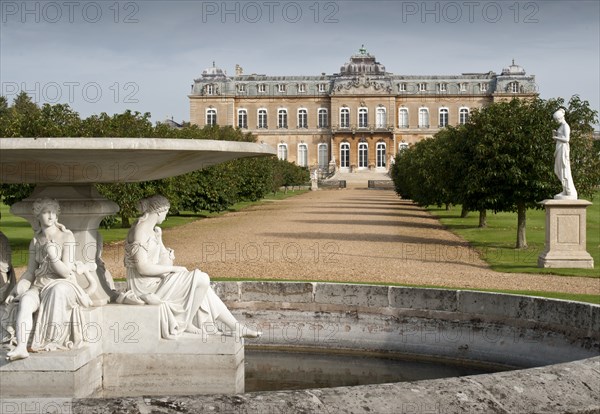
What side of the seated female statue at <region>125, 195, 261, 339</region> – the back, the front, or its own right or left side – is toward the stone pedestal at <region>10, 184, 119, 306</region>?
back

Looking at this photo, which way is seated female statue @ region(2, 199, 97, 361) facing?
toward the camera

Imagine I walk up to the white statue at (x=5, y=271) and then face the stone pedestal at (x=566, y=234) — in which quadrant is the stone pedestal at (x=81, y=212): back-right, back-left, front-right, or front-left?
front-right

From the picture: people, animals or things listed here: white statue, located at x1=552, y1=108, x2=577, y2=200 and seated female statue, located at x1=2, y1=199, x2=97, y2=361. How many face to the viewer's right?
0

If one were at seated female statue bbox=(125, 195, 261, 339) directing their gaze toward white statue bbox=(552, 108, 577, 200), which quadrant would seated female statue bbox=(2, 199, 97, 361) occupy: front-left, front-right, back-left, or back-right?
back-left

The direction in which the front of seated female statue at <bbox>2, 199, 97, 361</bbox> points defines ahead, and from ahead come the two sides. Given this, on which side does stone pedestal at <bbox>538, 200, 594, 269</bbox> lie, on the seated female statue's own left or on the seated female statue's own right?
on the seated female statue's own left

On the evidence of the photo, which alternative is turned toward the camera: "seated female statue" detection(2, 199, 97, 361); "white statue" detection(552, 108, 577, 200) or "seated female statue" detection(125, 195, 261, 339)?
"seated female statue" detection(2, 199, 97, 361)

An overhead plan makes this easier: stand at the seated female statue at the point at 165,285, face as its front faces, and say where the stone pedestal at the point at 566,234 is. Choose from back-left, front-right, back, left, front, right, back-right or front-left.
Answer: front-left

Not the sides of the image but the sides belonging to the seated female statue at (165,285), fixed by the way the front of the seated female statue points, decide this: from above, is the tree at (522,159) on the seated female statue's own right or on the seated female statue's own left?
on the seated female statue's own left

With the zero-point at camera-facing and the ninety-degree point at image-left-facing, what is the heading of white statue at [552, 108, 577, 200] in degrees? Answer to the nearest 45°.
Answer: approximately 90°

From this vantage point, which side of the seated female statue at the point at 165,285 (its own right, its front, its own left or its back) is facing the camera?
right
